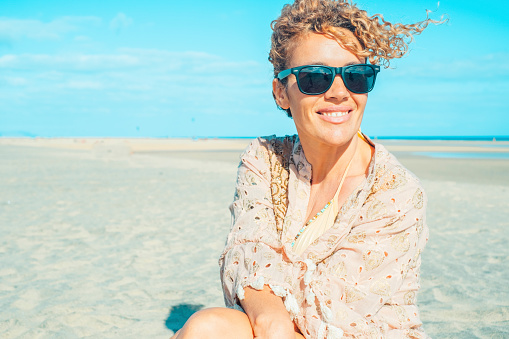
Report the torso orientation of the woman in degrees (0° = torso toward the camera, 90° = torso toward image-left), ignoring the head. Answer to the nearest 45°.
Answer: approximately 45°
